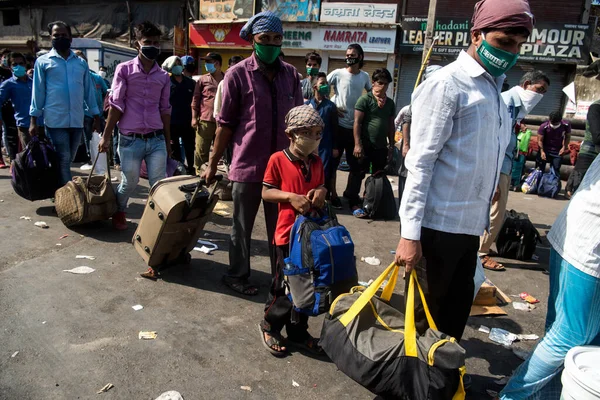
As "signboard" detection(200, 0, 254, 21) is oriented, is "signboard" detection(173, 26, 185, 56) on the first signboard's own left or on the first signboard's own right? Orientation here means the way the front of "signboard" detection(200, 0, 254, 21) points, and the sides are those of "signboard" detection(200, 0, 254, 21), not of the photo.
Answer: on the first signboard's own right

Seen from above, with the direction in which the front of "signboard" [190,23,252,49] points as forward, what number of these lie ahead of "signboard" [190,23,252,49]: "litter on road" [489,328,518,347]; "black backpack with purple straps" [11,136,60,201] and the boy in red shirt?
3

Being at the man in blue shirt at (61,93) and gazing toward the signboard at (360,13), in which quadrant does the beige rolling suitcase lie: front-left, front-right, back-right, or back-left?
back-right

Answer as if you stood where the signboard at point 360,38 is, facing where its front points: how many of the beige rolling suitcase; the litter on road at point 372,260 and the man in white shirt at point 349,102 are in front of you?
3

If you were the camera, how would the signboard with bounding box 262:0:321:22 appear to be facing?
facing the viewer
